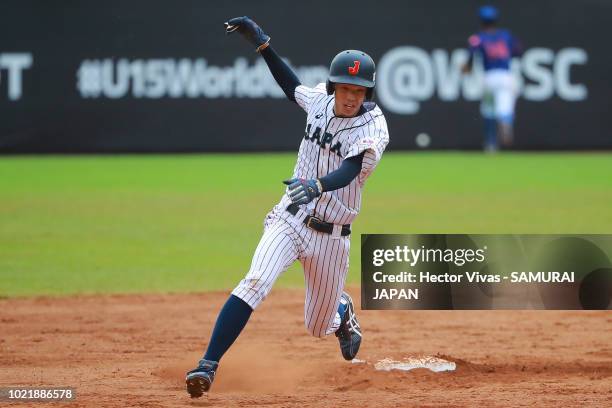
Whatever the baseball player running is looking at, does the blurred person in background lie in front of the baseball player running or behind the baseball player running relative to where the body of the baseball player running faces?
behind

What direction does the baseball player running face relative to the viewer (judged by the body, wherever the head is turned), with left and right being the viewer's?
facing the viewer and to the left of the viewer
